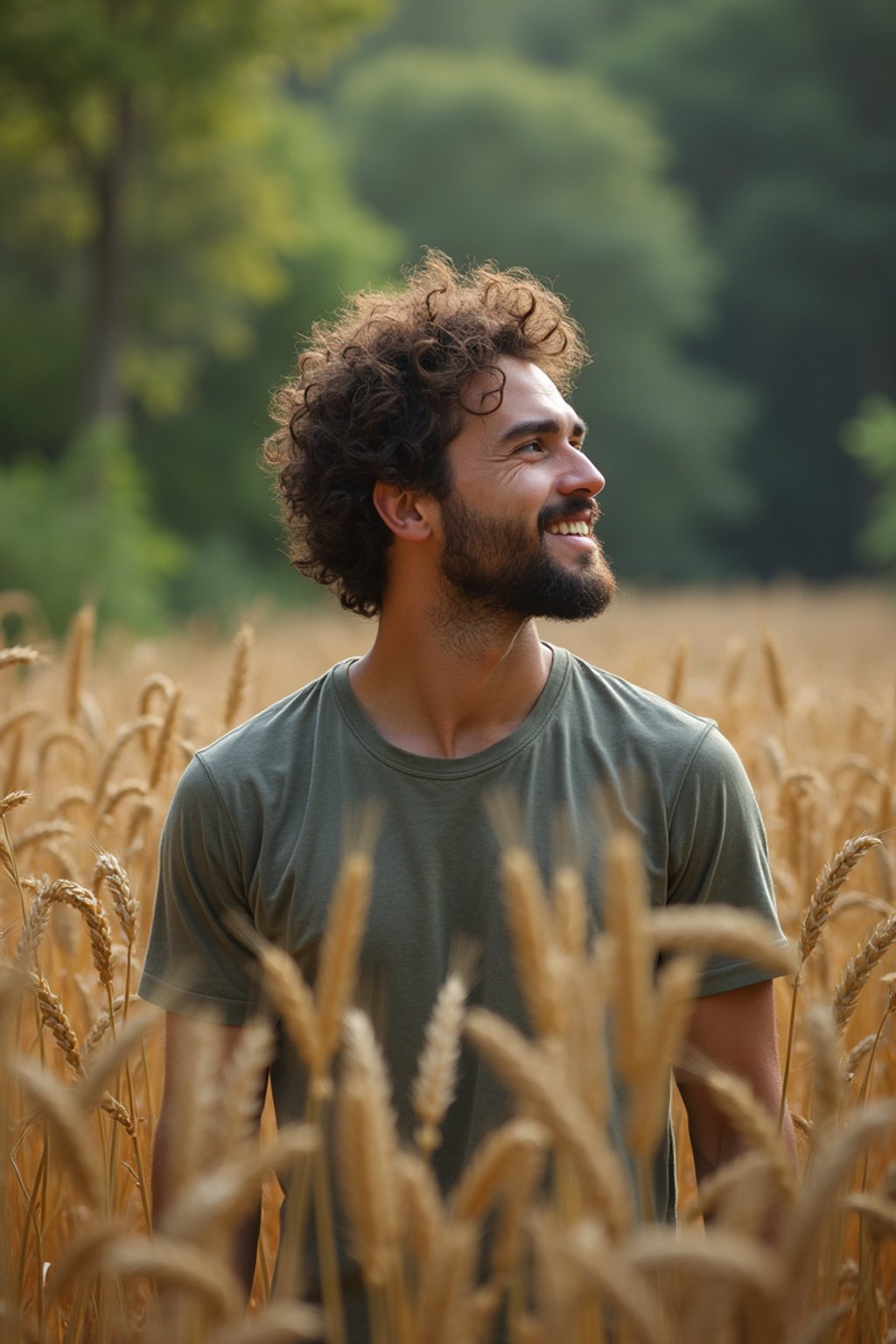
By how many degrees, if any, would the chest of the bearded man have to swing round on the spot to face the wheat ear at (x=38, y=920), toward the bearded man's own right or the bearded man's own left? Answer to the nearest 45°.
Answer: approximately 45° to the bearded man's own right

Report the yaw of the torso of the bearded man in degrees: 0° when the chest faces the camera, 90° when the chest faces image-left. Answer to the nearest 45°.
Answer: approximately 0°

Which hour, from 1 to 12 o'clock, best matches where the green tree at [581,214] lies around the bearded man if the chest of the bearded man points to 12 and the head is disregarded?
The green tree is roughly at 6 o'clock from the bearded man.

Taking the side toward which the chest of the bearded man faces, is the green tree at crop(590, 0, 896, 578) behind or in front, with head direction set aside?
behind

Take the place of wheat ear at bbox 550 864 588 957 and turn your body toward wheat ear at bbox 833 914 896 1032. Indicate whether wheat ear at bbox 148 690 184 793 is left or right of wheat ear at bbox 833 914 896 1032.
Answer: left
